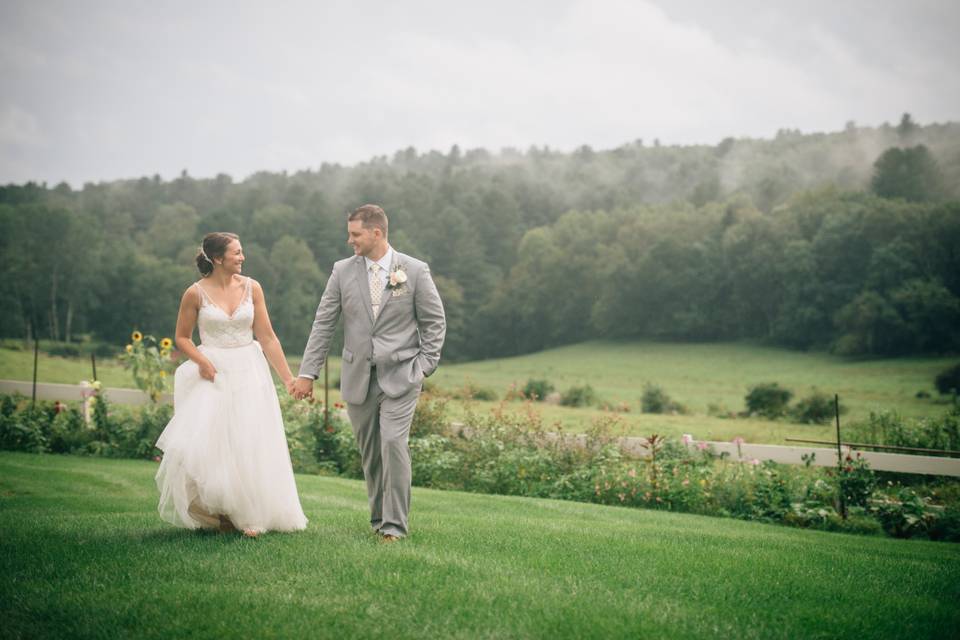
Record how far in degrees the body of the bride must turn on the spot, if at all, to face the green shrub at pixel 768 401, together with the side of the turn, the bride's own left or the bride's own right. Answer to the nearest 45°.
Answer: approximately 135° to the bride's own left

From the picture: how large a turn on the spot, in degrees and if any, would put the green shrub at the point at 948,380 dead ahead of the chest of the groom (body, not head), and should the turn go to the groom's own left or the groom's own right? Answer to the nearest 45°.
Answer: approximately 135° to the groom's own left

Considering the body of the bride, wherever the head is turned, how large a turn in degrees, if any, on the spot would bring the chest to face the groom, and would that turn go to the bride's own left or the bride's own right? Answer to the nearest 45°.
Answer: approximately 90° to the bride's own left

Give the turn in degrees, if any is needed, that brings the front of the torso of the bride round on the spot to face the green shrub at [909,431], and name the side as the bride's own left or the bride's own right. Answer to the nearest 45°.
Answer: approximately 135° to the bride's own left

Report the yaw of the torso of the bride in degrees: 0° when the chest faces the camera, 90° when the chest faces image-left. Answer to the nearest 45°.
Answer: approximately 0°

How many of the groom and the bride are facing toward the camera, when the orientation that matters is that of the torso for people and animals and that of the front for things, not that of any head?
2
